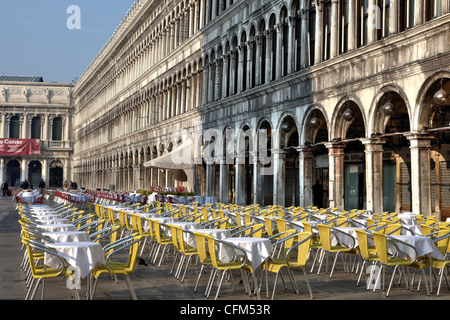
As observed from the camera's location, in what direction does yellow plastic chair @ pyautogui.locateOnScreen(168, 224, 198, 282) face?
facing away from the viewer and to the right of the viewer

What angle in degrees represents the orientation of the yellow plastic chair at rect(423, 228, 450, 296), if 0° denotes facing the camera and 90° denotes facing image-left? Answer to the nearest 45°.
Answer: approximately 45°

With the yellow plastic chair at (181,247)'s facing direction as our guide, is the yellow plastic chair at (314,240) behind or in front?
in front

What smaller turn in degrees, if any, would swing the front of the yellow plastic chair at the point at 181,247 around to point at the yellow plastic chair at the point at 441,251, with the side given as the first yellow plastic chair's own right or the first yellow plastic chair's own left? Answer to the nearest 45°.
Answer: approximately 45° to the first yellow plastic chair's own right

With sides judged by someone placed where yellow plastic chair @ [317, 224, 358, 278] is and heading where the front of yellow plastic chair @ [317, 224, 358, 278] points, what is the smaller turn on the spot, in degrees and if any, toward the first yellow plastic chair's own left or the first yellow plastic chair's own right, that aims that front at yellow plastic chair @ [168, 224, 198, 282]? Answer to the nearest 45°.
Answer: approximately 135° to the first yellow plastic chair's own left

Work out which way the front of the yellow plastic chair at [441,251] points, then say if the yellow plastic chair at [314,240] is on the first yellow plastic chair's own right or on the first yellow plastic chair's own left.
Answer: on the first yellow plastic chair's own right

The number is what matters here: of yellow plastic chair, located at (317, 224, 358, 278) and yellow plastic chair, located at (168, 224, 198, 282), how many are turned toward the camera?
0

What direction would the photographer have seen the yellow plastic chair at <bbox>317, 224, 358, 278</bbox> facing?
facing away from the viewer and to the right of the viewer

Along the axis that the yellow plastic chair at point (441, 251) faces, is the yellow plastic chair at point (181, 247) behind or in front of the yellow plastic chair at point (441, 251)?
in front
